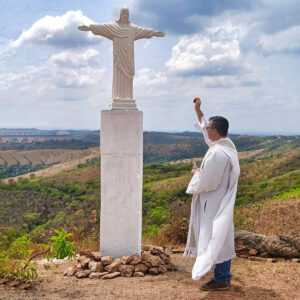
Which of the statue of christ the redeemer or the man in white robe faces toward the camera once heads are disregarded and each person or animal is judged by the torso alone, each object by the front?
the statue of christ the redeemer

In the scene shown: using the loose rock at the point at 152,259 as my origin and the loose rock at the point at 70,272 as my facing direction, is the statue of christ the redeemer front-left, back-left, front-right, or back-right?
front-right

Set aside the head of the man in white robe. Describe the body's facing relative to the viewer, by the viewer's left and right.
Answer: facing to the left of the viewer

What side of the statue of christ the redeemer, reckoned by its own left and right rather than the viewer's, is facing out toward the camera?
front

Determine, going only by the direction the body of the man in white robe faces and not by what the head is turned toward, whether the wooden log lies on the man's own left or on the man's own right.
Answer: on the man's own right

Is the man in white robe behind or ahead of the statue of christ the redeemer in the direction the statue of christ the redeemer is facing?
ahead
